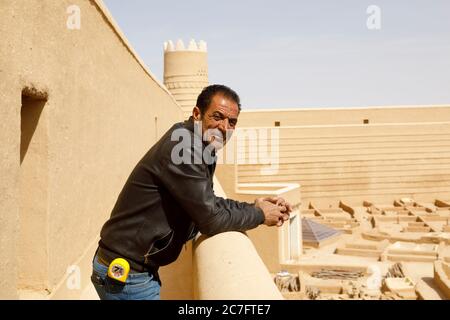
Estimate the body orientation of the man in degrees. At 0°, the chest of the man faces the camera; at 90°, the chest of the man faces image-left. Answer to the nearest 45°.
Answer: approximately 270°
